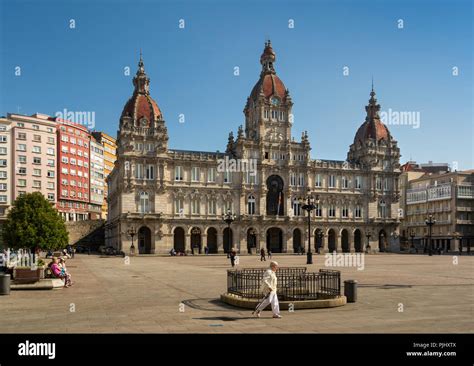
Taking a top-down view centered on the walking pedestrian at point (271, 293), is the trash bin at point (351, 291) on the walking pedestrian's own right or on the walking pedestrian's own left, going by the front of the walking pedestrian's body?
on the walking pedestrian's own left
